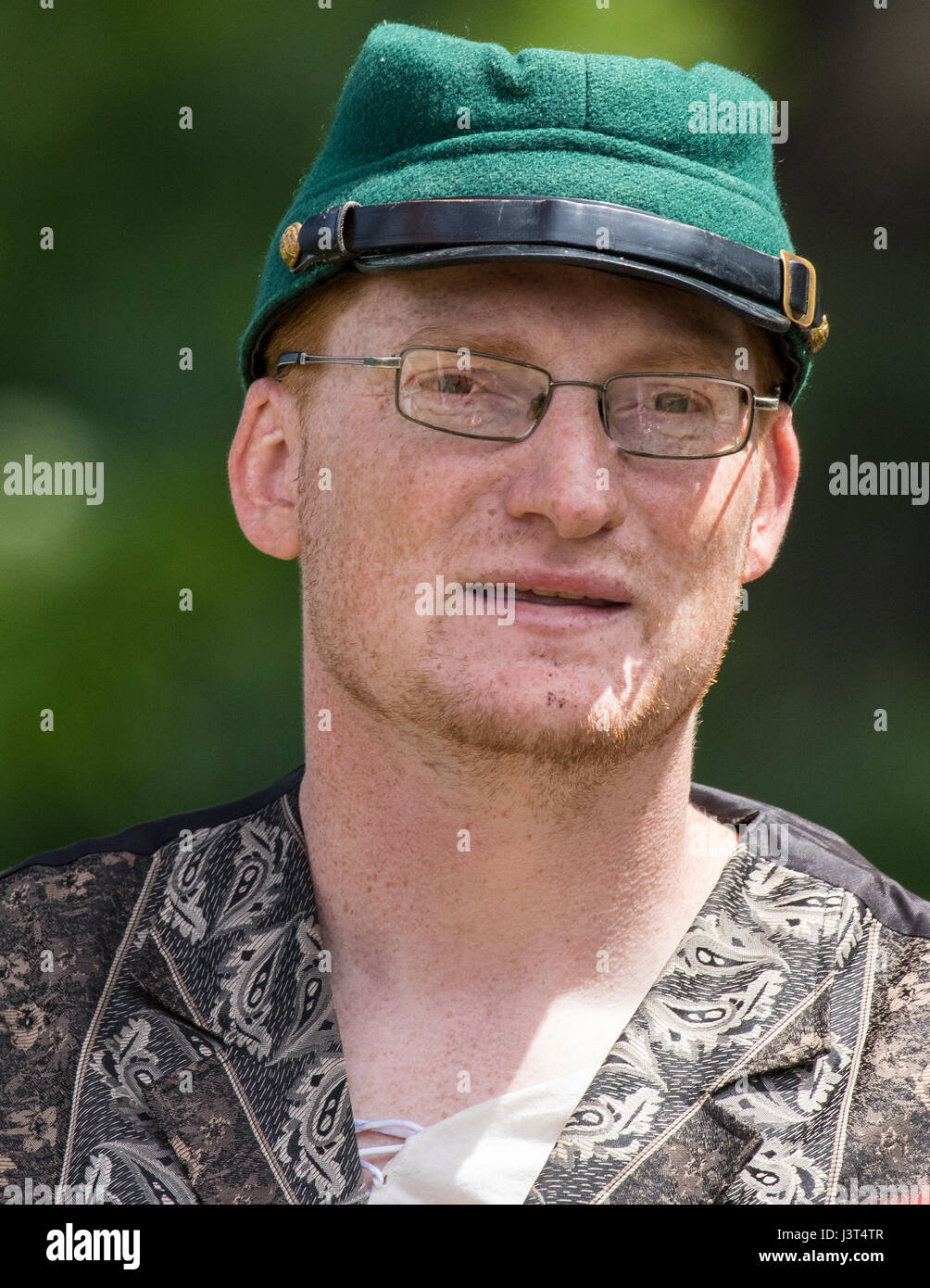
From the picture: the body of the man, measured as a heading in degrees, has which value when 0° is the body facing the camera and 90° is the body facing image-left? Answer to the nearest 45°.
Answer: approximately 0°
